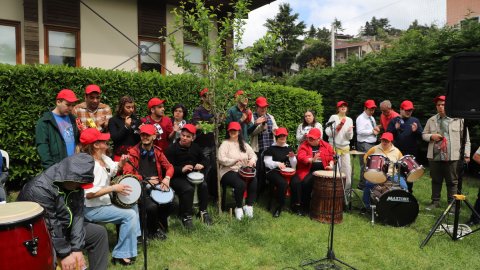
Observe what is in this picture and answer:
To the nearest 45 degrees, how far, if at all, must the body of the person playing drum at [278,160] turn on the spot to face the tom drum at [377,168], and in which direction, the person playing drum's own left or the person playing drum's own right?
approximately 45° to the person playing drum's own left

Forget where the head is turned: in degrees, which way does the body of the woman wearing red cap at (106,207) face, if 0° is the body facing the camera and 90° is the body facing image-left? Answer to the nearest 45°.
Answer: approximately 270°

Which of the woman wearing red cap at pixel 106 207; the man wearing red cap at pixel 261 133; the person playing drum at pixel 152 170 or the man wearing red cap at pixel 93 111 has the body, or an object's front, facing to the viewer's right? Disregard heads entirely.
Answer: the woman wearing red cap

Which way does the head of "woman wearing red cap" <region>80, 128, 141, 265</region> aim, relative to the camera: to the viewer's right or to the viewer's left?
to the viewer's right

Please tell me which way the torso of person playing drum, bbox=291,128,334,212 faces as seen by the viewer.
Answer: toward the camera

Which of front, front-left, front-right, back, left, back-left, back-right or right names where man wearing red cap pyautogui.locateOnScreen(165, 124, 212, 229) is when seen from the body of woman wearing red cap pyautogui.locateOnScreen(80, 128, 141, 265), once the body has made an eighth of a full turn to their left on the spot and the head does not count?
front

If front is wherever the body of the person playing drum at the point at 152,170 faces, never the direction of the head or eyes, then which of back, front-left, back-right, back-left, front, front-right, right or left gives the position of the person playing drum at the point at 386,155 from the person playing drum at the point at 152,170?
left

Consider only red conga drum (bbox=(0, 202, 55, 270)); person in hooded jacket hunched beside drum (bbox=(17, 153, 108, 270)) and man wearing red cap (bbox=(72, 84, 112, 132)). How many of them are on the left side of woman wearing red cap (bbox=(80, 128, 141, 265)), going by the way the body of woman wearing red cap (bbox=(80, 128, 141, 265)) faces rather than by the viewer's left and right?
1

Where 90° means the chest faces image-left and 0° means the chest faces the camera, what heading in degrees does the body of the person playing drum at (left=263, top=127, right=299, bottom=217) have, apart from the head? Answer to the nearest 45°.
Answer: approximately 0°

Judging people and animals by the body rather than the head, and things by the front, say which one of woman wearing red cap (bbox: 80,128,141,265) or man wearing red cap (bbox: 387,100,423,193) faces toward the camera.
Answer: the man wearing red cap

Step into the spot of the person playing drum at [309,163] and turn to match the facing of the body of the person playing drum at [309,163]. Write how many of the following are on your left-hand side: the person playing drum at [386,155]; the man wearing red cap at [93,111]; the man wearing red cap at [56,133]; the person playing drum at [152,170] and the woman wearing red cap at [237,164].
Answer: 1

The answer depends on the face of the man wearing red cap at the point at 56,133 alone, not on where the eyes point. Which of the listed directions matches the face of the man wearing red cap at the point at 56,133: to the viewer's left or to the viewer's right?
to the viewer's right

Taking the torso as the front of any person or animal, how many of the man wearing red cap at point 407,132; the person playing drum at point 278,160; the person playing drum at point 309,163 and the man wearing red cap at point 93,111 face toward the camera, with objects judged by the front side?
4

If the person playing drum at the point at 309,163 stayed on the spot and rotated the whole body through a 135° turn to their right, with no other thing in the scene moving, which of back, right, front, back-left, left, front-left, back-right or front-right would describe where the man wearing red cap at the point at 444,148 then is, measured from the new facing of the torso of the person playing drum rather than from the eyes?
back-right

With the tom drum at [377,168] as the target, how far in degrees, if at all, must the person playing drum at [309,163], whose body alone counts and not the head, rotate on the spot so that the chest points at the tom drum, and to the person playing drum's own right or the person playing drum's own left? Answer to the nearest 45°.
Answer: approximately 45° to the person playing drum's own left

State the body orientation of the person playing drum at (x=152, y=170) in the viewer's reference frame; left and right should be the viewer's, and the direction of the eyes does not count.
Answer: facing the viewer
